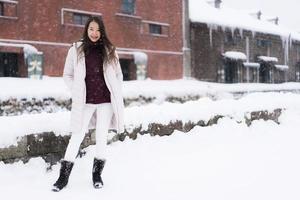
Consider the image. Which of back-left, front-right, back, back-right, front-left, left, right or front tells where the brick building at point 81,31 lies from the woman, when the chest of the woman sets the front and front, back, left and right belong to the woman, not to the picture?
back

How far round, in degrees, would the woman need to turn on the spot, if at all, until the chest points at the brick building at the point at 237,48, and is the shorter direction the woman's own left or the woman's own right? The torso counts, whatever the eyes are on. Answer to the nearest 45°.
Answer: approximately 135° to the woman's own left

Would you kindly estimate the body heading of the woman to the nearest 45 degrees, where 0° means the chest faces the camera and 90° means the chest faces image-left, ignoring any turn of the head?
approximately 0°
